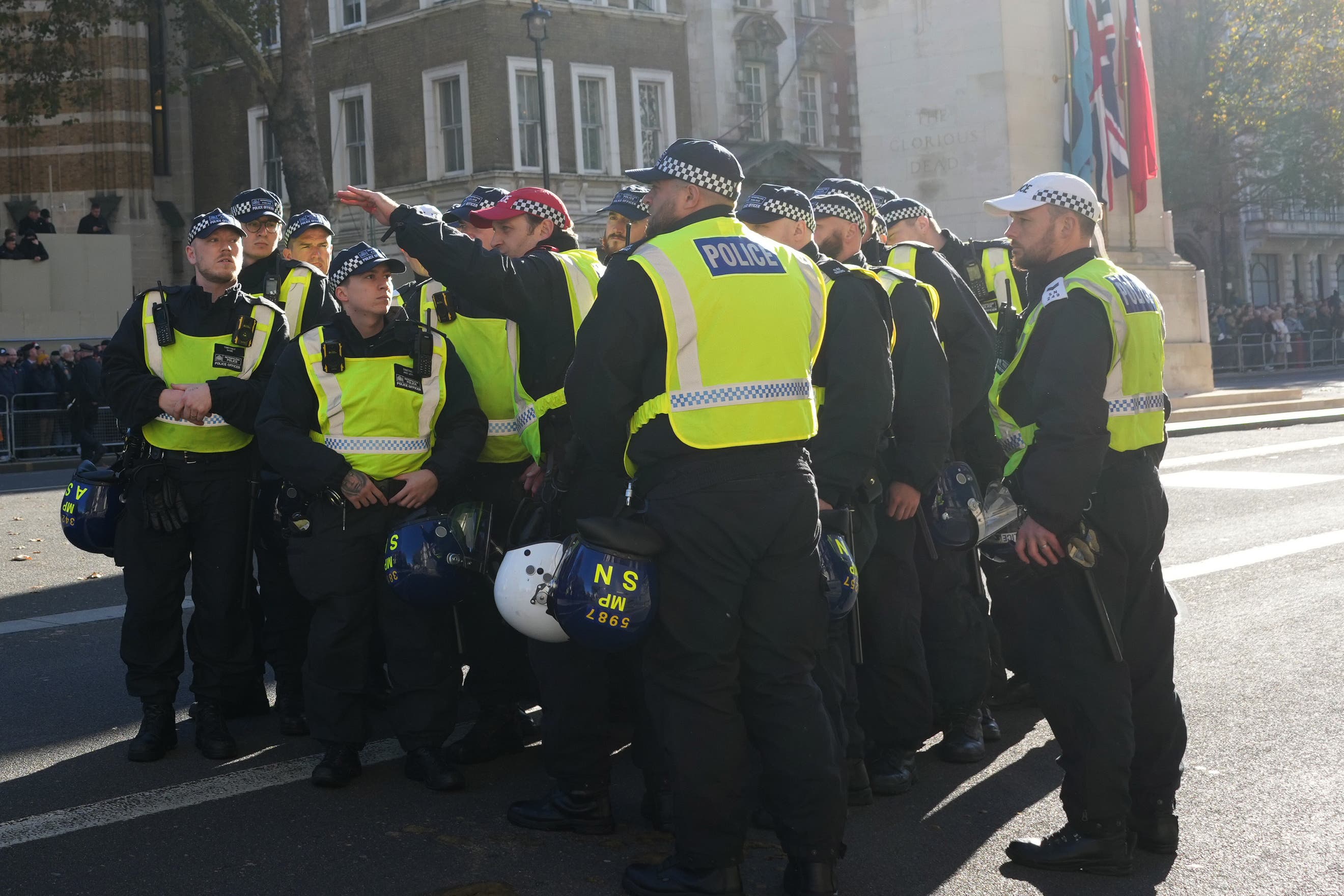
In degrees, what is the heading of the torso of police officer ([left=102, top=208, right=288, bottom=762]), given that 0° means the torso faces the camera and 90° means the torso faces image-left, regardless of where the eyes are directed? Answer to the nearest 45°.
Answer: approximately 0°

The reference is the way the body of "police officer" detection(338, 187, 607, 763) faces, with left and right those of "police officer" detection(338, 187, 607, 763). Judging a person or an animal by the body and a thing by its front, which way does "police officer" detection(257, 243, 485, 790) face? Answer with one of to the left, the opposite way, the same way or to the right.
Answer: to the left

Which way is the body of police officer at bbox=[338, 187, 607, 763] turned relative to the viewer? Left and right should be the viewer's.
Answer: facing to the left of the viewer

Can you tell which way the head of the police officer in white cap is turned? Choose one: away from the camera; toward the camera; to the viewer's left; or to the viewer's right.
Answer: to the viewer's left

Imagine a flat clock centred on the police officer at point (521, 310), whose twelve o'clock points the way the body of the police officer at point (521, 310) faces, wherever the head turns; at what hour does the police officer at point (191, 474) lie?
the police officer at point (191, 474) is roughly at 1 o'clock from the police officer at point (521, 310).

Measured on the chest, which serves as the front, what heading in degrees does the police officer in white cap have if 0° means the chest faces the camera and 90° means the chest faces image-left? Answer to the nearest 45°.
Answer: approximately 90°

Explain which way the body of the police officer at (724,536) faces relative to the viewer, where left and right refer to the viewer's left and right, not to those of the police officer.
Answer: facing away from the viewer and to the left of the viewer
